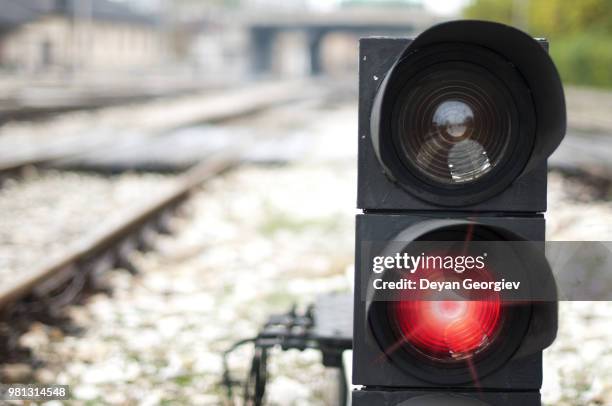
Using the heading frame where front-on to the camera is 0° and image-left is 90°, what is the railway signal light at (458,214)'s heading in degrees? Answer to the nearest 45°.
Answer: approximately 0°

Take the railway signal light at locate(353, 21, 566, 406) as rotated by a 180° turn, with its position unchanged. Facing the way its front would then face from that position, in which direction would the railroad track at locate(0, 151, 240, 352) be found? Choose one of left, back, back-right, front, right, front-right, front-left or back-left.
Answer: front-left

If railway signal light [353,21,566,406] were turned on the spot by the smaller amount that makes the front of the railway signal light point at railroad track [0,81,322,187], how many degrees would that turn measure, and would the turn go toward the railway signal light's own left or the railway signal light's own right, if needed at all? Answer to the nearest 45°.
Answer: approximately 135° to the railway signal light's own right
